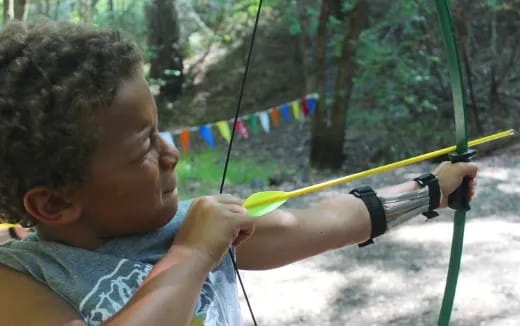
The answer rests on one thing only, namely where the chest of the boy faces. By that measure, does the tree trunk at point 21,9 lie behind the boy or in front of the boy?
behind

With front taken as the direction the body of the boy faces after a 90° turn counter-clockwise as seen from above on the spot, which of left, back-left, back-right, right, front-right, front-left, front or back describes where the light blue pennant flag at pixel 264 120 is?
front-left

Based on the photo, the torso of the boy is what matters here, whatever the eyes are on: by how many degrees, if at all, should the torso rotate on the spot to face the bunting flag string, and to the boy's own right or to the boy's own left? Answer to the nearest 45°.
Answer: approximately 135° to the boy's own left

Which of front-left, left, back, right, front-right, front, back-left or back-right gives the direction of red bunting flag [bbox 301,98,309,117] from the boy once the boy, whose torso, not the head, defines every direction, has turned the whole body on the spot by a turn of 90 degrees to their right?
back-right

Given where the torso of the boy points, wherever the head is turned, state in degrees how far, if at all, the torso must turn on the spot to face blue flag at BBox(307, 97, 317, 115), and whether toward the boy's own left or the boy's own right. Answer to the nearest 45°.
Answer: approximately 135° to the boy's own left

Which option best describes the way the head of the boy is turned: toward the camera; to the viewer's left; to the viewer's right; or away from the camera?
to the viewer's right
